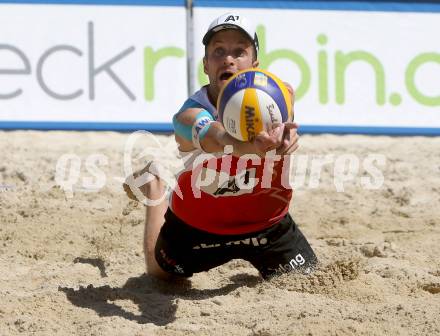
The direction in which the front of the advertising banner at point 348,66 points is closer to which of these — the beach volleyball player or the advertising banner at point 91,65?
the beach volleyball player

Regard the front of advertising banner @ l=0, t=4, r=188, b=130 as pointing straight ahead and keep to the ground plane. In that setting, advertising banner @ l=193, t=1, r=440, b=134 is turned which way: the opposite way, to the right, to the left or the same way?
the same way

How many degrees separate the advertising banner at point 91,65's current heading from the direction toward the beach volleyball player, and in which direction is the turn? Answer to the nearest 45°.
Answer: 0° — it already faces them

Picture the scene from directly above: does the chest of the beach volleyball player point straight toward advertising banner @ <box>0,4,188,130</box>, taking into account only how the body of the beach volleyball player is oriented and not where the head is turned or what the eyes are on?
no

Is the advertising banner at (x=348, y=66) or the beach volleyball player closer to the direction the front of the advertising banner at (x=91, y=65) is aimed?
the beach volleyball player

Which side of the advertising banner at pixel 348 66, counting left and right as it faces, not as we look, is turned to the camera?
front

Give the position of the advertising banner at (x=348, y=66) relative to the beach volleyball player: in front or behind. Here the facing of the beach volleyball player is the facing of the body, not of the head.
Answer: behind

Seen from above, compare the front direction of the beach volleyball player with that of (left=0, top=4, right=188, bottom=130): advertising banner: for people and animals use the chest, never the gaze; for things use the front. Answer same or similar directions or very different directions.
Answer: same or similar directions

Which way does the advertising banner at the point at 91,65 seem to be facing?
toward the camera

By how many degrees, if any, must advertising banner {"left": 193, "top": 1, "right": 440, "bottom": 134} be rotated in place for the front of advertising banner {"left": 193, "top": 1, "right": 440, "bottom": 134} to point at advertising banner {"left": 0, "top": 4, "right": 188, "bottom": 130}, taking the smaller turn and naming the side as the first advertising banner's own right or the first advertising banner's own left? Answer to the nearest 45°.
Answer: approximately 90° to the first advertising banner's own right

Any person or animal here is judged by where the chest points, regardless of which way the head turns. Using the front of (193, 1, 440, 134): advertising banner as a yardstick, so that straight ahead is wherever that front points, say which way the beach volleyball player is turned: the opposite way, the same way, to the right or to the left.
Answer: the same way

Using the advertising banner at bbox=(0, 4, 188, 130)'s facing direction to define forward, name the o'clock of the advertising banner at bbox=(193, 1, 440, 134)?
the advertising banner at bbox=(193, 1, 440, 134) is roughly at 9 o'clock from the advertising banner at bbox=(0, 4, 188, 130).

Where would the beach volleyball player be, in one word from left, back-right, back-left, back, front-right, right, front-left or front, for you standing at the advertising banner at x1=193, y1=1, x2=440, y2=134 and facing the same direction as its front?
front

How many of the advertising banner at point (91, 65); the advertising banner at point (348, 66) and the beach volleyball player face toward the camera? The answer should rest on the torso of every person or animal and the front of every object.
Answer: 3
